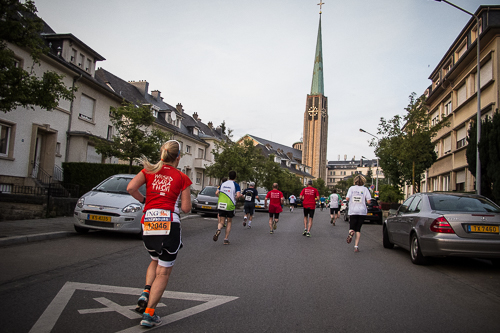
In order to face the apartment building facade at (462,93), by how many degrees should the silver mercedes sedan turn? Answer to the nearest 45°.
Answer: approximately 45° to its right

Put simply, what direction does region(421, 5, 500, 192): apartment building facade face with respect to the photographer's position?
facing the viewer and to the left of the viewer

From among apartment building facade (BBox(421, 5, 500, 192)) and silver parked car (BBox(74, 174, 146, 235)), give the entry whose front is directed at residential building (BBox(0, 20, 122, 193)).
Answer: the apartment building facade

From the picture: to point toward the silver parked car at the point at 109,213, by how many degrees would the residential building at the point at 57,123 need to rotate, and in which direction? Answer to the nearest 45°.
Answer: approximately 45° to its right

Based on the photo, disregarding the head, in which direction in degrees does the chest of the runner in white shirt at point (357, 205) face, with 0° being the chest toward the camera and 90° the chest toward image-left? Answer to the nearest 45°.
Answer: approximately 180°

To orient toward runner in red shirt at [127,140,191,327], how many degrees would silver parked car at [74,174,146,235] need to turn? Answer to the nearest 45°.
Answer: approximately 45° to its left

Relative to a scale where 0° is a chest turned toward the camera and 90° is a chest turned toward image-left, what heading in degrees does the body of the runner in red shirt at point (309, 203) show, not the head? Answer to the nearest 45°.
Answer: approximately 180°

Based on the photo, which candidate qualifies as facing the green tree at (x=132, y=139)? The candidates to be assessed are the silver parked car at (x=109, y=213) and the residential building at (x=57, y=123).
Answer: the residential building

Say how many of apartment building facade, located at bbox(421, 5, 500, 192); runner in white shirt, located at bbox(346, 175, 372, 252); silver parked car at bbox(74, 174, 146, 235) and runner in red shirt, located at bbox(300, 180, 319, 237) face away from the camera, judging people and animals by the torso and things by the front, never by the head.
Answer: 2

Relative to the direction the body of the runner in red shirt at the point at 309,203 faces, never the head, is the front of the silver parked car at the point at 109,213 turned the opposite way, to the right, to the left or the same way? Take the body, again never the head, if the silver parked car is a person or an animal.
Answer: the opposite way

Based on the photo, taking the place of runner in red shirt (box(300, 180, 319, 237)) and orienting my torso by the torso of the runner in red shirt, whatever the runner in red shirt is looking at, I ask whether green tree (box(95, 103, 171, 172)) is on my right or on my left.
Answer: on my left

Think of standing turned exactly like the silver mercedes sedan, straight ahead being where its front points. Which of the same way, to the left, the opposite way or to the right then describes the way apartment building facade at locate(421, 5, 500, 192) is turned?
to the left

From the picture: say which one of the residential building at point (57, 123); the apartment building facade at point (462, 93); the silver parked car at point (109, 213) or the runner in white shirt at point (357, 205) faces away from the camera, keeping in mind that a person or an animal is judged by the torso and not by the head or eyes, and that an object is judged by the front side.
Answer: the runner in white shirt

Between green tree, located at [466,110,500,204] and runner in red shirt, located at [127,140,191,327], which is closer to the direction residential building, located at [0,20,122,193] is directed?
the green tree
